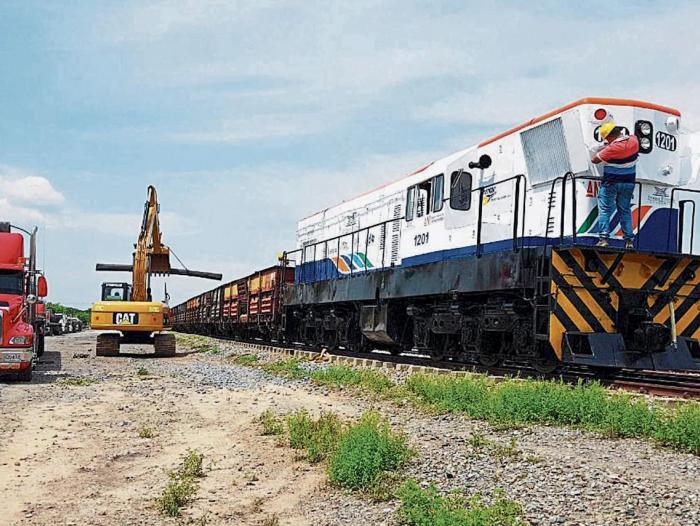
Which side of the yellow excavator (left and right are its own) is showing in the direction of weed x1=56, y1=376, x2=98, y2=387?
back

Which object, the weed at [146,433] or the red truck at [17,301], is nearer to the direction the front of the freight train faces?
the weed

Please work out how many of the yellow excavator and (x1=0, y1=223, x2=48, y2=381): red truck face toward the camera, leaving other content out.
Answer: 1

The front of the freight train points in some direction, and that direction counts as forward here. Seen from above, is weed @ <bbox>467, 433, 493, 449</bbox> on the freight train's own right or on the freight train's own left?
on the freight train's own right

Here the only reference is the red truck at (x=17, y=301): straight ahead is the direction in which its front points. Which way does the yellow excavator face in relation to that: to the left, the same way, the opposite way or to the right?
the opposite way

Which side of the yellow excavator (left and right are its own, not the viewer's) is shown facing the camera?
back

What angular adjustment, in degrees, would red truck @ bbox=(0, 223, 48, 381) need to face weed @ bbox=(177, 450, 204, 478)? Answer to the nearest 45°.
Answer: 0° — it already faces it

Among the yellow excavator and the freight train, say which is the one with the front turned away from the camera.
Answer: the yellow excavator

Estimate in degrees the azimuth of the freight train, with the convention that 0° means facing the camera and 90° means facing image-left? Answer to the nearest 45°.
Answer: approximately 315°

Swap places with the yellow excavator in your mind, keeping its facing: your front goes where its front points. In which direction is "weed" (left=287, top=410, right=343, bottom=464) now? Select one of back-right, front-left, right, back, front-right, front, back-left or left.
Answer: back

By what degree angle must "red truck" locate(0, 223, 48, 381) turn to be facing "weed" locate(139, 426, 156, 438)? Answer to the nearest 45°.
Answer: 0° — it already faces it
